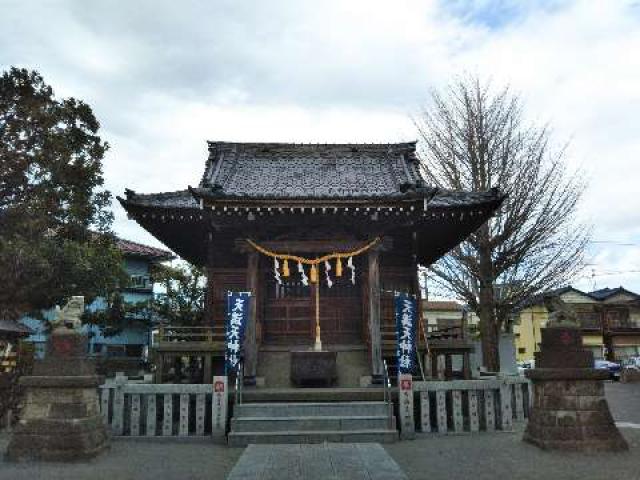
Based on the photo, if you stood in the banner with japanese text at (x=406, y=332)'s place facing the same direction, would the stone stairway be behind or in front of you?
in front

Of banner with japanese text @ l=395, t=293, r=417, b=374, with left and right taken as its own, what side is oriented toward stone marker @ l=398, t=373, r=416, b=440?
front

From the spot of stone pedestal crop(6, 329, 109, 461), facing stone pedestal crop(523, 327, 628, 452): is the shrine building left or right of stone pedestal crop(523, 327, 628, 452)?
left

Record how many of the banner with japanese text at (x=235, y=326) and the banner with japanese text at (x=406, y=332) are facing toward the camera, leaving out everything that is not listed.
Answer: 2

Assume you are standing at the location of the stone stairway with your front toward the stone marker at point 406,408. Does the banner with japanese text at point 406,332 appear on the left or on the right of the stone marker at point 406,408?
left

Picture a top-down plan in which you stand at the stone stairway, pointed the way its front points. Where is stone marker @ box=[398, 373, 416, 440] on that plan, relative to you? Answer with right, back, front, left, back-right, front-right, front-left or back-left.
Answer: left

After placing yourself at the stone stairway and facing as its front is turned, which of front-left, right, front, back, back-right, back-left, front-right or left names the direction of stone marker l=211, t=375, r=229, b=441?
right

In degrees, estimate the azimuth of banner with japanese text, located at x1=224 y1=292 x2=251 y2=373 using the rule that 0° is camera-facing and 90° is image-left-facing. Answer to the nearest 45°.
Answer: approximately 0°

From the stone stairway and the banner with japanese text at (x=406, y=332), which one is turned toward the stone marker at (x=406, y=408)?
the banner with japanese text

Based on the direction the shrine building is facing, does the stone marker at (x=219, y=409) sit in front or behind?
in front

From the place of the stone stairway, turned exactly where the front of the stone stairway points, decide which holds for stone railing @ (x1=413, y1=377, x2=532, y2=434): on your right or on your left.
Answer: on your left
